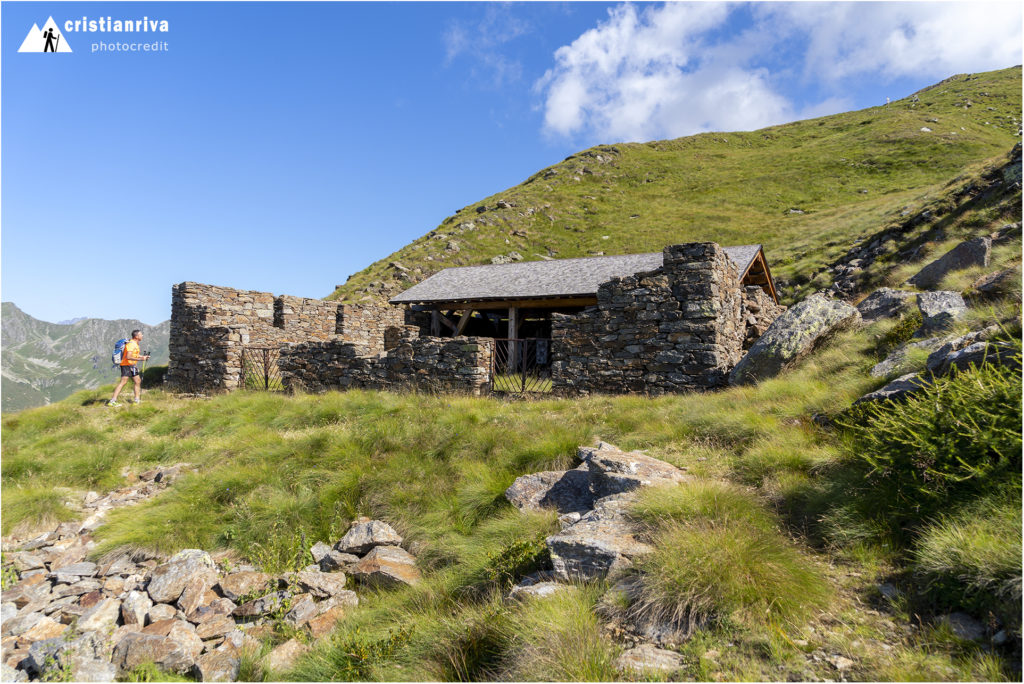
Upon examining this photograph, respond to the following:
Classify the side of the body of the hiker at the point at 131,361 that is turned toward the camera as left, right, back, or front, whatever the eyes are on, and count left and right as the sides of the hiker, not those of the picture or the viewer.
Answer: right

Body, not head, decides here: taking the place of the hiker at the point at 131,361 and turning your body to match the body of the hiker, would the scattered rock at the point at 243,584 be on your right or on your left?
on your right

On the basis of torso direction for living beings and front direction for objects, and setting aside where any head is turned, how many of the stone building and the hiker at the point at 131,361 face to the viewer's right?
1

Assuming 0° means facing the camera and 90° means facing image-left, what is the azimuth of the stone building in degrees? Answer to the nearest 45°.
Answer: approximately 0°

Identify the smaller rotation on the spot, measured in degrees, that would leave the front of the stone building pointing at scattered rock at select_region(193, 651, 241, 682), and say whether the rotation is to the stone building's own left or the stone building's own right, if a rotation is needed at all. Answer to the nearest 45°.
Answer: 0° — it already faces it

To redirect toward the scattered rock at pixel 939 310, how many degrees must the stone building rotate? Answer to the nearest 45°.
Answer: approximately 45° to its left

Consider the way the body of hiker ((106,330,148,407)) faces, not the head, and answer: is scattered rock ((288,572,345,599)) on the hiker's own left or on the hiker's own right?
on the hiker's own right
